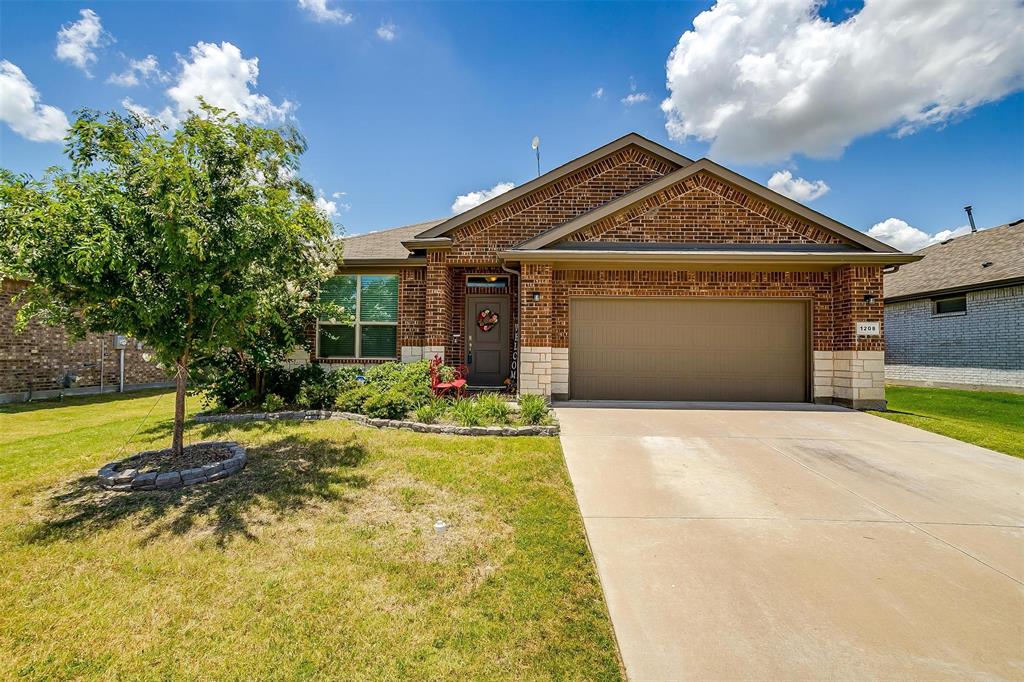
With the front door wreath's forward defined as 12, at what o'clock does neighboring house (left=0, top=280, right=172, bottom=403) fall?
The neighboring house is roughly at 3 o'clock from the front door wreath.

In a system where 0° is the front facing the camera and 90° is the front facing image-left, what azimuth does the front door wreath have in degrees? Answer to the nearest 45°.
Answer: approximately 0°

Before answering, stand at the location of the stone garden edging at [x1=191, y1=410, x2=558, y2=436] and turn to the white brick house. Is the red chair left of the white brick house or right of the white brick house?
left

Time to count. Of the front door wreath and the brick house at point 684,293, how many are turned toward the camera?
2

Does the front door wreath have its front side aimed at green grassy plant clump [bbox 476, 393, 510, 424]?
yes

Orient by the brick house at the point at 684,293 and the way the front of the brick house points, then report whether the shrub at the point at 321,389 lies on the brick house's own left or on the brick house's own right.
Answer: on the brick house's own right

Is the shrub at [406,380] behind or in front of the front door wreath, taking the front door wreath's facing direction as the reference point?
in front

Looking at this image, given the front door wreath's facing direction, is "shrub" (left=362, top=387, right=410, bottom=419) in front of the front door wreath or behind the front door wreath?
in front

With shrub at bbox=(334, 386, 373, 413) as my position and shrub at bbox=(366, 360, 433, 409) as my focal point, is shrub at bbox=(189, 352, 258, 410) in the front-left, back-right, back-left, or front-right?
back-left

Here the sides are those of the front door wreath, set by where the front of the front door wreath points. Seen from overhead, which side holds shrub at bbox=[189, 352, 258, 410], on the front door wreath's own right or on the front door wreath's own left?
on the front door wreath's own right

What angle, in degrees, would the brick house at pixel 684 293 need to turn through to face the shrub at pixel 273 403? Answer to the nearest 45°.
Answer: approximately 45° to its right
